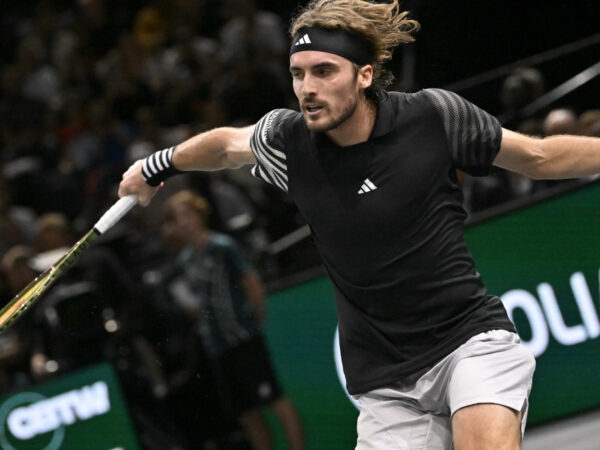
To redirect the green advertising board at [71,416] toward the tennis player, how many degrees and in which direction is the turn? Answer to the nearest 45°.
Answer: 0° — it already faces them

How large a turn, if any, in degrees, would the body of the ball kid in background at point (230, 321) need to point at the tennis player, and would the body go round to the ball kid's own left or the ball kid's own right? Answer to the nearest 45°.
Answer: approximately 45° to the ball kid's own left

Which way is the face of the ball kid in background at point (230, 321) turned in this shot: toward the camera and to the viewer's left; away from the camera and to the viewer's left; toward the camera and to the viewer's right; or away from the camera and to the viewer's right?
toward the camera and to the viewer's left

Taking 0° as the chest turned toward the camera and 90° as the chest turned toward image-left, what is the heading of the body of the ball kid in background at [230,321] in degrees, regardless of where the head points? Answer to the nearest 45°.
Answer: approximately 45°

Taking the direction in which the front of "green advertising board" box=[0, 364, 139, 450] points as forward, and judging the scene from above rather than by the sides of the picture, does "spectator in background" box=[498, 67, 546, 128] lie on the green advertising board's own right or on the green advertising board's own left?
on the green advertising board's own left

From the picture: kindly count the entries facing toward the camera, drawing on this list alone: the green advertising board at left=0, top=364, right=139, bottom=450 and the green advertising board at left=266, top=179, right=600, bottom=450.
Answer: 2

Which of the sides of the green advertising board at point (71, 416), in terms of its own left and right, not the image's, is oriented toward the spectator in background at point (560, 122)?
left

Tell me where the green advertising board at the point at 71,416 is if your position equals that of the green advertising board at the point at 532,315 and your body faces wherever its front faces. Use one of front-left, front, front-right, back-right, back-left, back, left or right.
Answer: right

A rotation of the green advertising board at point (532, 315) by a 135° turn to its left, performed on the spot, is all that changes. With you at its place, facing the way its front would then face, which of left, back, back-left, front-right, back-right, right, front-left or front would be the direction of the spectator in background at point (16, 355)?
back-left

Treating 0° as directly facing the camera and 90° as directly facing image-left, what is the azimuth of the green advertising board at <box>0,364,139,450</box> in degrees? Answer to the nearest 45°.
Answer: approximately 0°
